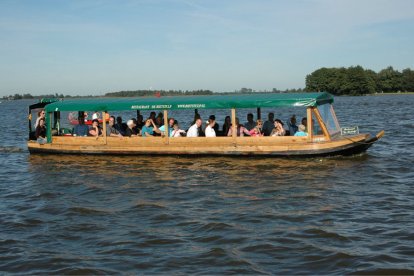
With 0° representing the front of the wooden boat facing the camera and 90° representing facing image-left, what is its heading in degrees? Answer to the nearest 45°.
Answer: approximately 270°

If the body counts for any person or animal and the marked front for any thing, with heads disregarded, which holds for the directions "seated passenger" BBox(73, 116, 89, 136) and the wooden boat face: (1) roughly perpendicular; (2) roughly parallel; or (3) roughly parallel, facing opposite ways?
roughly perpendicular

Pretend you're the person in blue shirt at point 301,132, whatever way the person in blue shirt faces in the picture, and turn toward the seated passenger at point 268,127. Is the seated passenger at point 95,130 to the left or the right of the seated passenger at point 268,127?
left

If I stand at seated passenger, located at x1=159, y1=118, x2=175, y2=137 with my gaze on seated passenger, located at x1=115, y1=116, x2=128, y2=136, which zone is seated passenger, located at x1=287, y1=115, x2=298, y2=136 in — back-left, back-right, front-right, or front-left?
back-right
